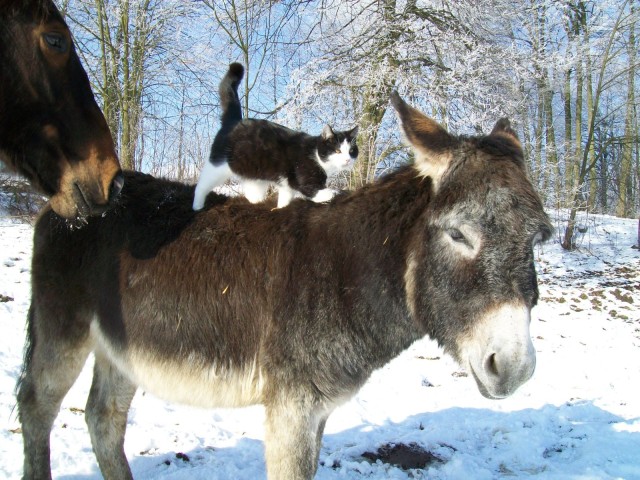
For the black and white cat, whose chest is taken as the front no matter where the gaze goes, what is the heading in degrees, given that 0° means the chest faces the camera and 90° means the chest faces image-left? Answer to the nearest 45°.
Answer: approximately 270°
